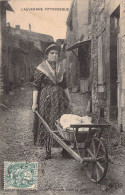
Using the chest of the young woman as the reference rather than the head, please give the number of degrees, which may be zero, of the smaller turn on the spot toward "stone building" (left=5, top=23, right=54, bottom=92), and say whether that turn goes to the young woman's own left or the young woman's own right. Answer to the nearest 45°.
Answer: approximately 135° to the young woman's own left

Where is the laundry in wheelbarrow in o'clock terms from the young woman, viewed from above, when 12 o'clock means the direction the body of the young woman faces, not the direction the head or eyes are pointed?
The laundry in wheelbarrow is roughly at 1 o'clock from the young woman.

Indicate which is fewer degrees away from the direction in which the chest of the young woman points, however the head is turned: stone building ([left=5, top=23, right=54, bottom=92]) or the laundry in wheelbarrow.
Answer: the laundry in wheelbarrow

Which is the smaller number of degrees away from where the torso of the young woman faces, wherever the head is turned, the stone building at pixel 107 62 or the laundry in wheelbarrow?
the laundry in wheelbarrow

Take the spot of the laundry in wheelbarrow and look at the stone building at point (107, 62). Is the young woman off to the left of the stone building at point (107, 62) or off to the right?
left

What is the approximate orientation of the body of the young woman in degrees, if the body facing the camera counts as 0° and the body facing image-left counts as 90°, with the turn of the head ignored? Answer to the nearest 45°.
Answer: approximately 315°

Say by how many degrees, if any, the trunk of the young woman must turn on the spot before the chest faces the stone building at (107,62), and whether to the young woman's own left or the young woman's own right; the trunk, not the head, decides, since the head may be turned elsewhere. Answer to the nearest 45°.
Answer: approximately 90° to the young woman's own left
